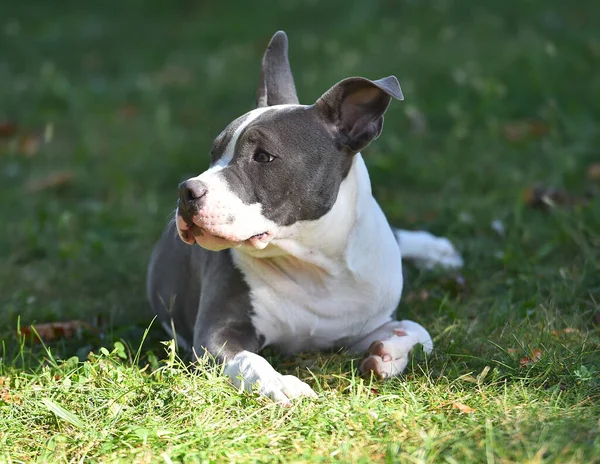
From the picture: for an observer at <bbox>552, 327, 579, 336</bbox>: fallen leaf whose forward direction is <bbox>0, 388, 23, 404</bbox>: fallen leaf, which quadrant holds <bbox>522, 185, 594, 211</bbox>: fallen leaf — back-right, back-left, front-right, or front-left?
back-right

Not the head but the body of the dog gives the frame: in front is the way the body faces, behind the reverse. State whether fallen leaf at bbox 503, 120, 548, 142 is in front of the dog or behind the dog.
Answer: behind

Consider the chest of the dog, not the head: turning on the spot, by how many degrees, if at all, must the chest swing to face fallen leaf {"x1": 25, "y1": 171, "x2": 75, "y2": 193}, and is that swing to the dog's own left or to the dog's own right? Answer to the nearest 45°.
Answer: approximately 135° to the dog's own right

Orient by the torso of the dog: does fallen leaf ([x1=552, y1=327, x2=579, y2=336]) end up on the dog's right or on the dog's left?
on the dog's left

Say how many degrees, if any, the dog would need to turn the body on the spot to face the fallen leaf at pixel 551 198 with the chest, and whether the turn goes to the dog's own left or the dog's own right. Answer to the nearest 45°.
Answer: approximately 135° to the dog's own left

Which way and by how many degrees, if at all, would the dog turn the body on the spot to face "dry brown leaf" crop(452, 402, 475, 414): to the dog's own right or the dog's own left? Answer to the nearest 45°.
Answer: approximately 45° to the dog's own left

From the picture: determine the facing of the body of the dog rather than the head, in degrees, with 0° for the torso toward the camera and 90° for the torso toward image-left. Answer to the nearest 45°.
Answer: approximately 0°

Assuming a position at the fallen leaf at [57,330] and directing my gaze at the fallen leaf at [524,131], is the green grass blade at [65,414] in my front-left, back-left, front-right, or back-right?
back-right

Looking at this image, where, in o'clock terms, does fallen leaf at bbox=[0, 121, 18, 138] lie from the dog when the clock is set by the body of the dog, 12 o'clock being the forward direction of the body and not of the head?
The fallen leaf is roughly at 5 o'clock from the dog.

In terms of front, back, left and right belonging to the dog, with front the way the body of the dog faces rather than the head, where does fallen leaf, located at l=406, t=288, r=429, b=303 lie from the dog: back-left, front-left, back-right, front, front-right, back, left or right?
back-left
